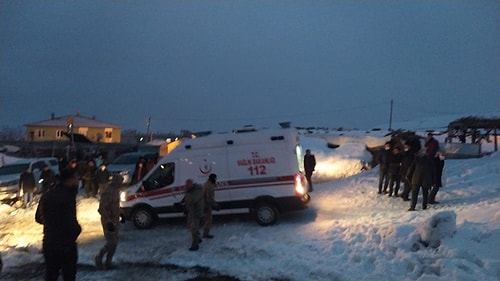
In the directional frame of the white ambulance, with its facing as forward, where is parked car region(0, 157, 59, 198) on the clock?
The parked car is roughly at 1 o'clock from the white ambulance.

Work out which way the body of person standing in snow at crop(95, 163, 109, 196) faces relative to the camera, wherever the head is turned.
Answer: toward the camera

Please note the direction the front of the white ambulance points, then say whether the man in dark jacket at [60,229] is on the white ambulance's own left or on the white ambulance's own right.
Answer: on the white ambulance's own left

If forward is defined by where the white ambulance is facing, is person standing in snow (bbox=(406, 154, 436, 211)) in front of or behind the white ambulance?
behind

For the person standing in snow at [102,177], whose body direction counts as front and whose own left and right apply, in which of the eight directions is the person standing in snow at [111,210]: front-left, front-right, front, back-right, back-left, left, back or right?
front

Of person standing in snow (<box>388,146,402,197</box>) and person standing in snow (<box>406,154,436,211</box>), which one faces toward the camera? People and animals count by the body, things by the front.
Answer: person standing in snow (<box>388,146,402,197</box>)

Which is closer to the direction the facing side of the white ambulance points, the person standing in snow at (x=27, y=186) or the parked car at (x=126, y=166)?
the person standing in snow

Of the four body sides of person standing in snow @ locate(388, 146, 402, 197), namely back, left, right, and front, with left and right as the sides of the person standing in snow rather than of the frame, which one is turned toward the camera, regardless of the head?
front

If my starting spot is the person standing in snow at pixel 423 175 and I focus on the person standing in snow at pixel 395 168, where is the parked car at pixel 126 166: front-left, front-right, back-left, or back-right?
front-left

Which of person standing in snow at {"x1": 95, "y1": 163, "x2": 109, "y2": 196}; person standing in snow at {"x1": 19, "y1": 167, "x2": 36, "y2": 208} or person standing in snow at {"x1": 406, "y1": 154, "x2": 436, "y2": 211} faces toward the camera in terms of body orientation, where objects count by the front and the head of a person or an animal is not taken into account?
person standing in snow at {"x1": 95, "y1": 163, "x2": 109, "y2": 196}

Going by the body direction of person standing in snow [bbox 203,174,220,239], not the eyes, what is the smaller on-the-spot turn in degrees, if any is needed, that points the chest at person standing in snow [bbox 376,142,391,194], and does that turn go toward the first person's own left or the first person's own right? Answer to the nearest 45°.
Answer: approximately 45° to the first person's own left

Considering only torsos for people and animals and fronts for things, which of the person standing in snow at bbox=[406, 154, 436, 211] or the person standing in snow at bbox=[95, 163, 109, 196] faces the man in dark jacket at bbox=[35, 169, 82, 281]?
the person standing in snow at bbox=[95, 163, 109, 196]

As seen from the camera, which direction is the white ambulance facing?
to the viewer's left
